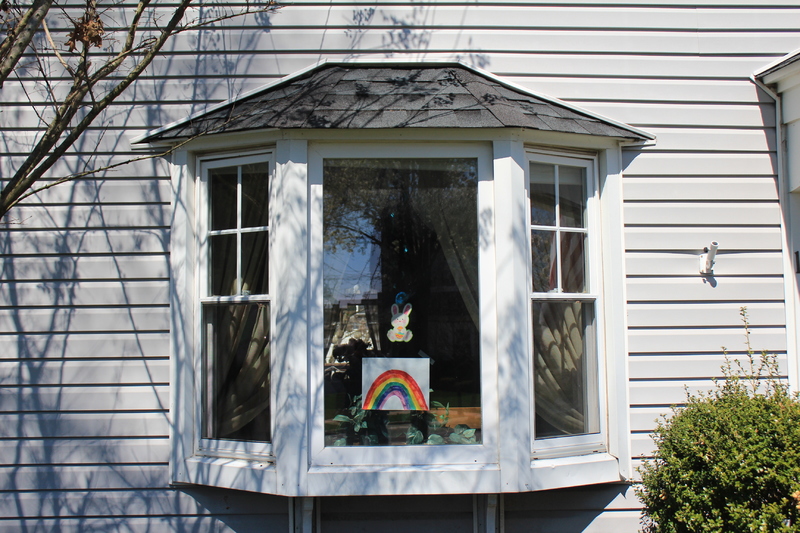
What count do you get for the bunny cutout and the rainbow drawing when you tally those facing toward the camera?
2

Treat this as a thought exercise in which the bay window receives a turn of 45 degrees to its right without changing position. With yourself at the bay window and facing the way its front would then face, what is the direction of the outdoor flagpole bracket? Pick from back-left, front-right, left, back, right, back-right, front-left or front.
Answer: back-left

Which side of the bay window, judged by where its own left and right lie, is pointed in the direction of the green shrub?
left

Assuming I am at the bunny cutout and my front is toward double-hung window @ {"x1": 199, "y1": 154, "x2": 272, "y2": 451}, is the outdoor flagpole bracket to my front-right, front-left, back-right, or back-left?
back-right

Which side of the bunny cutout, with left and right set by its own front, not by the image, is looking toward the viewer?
front

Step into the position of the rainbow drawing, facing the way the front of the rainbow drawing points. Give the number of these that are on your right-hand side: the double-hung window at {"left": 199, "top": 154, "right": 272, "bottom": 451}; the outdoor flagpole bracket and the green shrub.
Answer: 1

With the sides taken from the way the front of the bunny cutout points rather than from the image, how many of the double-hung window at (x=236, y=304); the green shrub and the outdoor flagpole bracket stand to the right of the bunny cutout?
1

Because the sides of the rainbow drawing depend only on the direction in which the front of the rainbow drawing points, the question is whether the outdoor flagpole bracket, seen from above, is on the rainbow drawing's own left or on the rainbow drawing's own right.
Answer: on the rainbow drawing's own left

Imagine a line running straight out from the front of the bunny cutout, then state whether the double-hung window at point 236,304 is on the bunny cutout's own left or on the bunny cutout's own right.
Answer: on the bunny cutout's own right

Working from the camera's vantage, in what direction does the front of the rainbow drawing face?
facing the viewer
